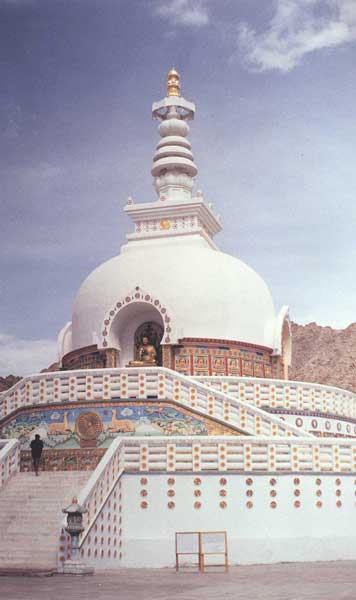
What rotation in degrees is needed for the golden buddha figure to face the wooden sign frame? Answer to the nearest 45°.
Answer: approximately 45° to its left

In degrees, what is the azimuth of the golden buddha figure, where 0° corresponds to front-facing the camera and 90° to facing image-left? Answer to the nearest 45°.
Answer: approximately 45°

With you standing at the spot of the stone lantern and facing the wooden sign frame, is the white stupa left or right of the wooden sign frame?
left

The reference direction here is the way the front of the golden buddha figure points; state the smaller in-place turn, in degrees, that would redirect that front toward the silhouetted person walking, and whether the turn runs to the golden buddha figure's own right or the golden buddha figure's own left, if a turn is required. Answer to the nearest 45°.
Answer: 0° — it already faces them
